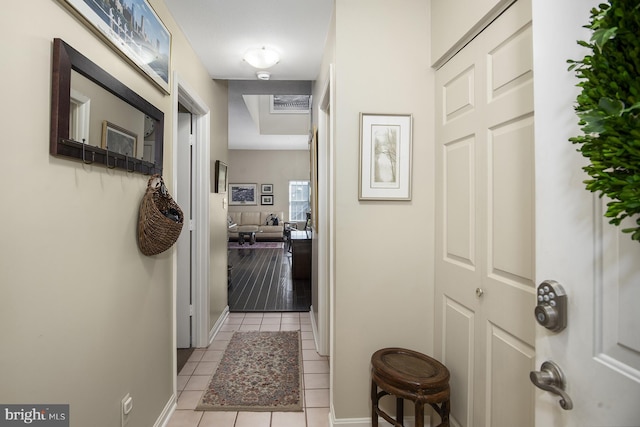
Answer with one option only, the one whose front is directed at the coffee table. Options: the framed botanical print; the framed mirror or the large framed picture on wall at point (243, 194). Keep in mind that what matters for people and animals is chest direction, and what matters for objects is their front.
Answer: the large framed picture on wall

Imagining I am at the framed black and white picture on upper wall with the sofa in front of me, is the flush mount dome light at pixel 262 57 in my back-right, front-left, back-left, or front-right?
back-left

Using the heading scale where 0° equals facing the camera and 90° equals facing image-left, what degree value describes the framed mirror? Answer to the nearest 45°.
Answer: approximately 315°

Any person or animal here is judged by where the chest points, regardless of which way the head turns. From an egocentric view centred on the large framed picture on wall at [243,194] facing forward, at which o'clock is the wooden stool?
The wooden stool is roughly at 12 o'clock from the large framed picture on wall.

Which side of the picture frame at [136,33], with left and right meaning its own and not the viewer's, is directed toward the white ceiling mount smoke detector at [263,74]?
left
